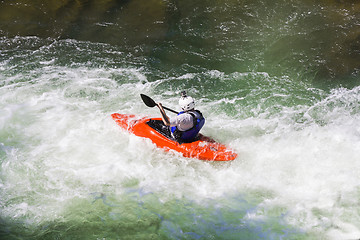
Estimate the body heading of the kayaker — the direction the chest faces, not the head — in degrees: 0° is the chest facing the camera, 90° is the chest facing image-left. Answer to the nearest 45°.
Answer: approximately 135°
